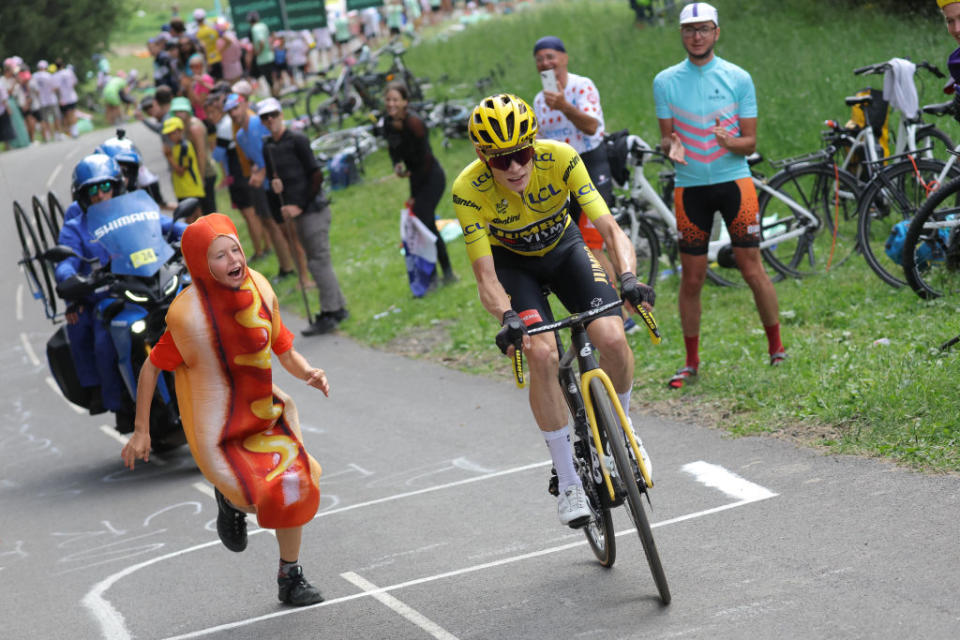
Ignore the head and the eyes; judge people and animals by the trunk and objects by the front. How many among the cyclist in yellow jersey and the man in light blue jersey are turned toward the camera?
2

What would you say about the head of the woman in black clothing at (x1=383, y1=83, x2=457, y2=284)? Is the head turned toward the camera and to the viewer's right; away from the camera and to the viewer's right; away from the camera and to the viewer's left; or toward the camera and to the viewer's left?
toward the camera and to the viewer's left

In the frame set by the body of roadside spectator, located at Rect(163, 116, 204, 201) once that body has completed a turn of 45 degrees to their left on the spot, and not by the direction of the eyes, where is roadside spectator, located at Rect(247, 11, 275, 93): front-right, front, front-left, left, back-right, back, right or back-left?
back

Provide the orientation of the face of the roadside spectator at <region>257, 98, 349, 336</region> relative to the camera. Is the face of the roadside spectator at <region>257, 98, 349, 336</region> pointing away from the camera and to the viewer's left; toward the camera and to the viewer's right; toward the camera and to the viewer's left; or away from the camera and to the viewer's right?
toward the camera and to the viewer's left

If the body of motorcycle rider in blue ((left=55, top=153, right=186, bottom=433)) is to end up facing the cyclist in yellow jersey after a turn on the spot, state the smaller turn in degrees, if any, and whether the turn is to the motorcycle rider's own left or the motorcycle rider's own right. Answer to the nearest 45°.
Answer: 0° — they already face them

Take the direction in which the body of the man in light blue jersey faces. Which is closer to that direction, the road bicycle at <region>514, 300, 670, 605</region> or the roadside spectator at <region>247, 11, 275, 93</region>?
the road bicycle

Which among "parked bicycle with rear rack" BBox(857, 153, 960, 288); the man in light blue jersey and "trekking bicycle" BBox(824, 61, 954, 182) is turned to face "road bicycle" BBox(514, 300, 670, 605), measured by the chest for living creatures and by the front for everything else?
the man in light blue jersey

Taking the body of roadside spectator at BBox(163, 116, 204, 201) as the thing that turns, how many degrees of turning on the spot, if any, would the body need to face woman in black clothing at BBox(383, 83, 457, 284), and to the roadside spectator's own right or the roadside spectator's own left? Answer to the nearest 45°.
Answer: approximately 90° to the roadside spectator's own left

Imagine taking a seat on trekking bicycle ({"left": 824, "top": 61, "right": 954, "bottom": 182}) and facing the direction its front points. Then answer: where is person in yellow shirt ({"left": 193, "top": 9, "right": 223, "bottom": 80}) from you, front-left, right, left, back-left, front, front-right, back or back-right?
back-left

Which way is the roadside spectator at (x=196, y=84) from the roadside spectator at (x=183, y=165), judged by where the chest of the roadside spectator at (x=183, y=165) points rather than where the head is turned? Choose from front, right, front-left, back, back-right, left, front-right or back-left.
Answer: back-right

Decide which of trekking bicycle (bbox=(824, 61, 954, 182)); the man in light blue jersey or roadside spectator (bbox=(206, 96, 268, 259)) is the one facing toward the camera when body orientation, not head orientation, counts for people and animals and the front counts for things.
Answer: the man in light blue jersey

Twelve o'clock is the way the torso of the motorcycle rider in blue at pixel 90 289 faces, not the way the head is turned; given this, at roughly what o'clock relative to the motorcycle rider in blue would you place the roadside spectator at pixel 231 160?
The roadside spectator is roughly at 8 o'clock from the motorcycle rider in blue.

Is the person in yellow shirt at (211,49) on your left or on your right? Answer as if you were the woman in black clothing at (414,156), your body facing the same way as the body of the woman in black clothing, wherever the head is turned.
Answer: on your right
